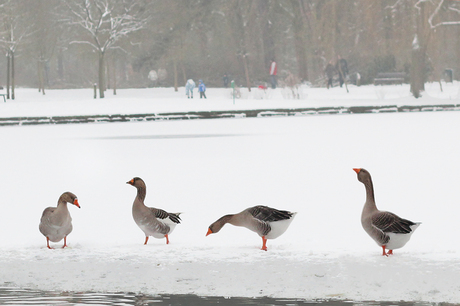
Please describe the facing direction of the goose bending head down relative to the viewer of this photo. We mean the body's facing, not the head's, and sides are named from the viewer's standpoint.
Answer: facing to the left of the viewer

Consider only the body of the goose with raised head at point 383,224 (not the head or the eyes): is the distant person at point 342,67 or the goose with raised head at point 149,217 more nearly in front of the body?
the goose with raised head

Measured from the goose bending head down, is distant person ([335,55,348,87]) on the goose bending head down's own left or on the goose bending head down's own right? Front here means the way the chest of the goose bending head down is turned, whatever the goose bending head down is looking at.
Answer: on the goose bending head down's own right

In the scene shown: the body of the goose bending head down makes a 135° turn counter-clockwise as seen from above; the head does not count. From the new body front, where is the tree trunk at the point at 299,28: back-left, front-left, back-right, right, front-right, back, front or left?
back-left

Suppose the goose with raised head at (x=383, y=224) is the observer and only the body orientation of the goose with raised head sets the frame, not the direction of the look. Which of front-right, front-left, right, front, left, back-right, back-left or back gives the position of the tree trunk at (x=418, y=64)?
right

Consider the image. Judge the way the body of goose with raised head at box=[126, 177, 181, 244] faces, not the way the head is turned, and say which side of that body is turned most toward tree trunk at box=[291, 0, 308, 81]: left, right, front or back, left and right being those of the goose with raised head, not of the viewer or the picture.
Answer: right

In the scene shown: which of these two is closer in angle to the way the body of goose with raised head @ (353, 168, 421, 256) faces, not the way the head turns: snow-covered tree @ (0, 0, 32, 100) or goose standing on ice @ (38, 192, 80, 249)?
the goose standing on ice

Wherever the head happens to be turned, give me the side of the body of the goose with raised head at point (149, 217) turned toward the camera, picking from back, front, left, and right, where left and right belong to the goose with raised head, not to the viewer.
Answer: left

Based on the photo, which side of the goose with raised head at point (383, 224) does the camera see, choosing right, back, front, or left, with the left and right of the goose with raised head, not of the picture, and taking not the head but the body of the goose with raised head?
left

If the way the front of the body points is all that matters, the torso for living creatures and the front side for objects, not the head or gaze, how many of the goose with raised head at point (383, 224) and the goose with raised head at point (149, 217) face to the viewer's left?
2

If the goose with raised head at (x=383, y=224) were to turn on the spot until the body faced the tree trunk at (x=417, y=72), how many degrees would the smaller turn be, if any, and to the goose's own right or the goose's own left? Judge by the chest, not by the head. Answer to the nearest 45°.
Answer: approximately 90° to the goose's own right

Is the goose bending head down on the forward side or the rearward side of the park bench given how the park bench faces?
on the forward side

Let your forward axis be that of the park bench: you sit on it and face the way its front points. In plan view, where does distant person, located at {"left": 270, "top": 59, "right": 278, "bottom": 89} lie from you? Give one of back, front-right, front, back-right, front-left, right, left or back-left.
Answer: right
